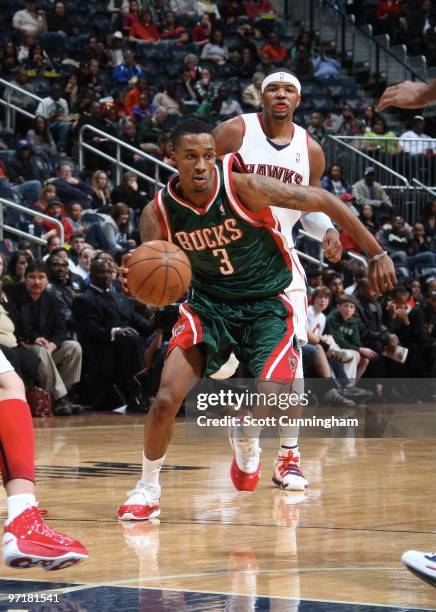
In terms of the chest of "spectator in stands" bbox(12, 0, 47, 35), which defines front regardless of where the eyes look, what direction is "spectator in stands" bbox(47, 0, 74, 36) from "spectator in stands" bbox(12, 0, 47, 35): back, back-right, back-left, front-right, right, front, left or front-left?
back-left

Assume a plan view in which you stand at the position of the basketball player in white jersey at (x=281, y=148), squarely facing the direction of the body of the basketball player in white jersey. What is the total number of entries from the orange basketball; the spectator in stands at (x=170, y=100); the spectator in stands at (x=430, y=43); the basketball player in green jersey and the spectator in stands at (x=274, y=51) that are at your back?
3

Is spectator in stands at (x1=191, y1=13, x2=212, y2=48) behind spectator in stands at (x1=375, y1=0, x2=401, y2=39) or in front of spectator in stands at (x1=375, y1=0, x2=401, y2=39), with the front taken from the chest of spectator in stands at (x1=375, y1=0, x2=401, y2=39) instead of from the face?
in front

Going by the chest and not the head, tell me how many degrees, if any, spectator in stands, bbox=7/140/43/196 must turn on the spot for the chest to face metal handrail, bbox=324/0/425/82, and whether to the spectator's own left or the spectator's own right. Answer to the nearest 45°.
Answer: approximately 90° to the spectator's own left

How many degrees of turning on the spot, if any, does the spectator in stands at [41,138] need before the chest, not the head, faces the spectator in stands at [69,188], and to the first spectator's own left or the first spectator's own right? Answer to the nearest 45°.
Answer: approximately 45° to the first spectator's own right

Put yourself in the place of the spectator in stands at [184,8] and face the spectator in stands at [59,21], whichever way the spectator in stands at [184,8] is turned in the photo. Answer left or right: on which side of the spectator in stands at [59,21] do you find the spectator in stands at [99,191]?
left

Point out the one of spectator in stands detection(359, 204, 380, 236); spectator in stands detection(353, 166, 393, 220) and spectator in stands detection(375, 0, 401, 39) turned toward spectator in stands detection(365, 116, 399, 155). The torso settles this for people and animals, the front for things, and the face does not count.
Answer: spectator in stands detection(375, 0, 401, 39)
